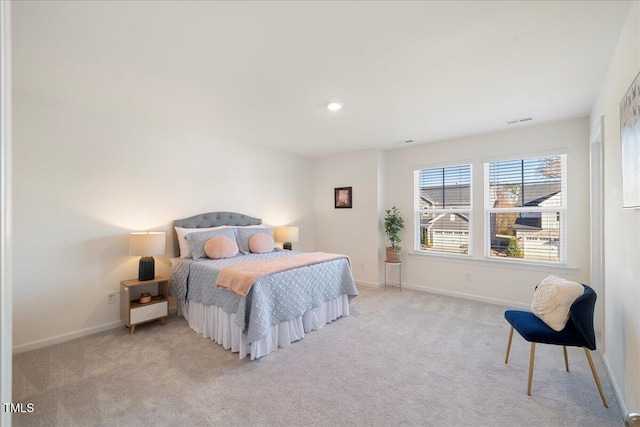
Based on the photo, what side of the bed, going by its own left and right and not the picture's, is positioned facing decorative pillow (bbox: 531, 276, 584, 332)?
front

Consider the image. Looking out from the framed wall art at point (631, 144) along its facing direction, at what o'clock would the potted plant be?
The potted plant is roughly at 1 o'clock from the framed wall art.

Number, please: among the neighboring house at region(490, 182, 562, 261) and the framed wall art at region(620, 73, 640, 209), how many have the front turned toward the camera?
1

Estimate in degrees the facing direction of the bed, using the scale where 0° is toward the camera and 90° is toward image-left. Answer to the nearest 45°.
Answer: approximately 315°

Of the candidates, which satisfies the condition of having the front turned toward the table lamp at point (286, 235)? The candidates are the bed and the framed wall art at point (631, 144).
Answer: the framed wall art

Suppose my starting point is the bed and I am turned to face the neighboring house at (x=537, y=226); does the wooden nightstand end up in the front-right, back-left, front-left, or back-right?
back-left

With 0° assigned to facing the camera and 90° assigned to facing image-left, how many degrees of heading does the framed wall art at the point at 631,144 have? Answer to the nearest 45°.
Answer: approximately 90°

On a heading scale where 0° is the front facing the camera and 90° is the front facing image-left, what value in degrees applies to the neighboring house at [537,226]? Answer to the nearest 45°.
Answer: approximately 0°

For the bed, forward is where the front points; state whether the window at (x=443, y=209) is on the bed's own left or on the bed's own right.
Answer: on the bed's own left
